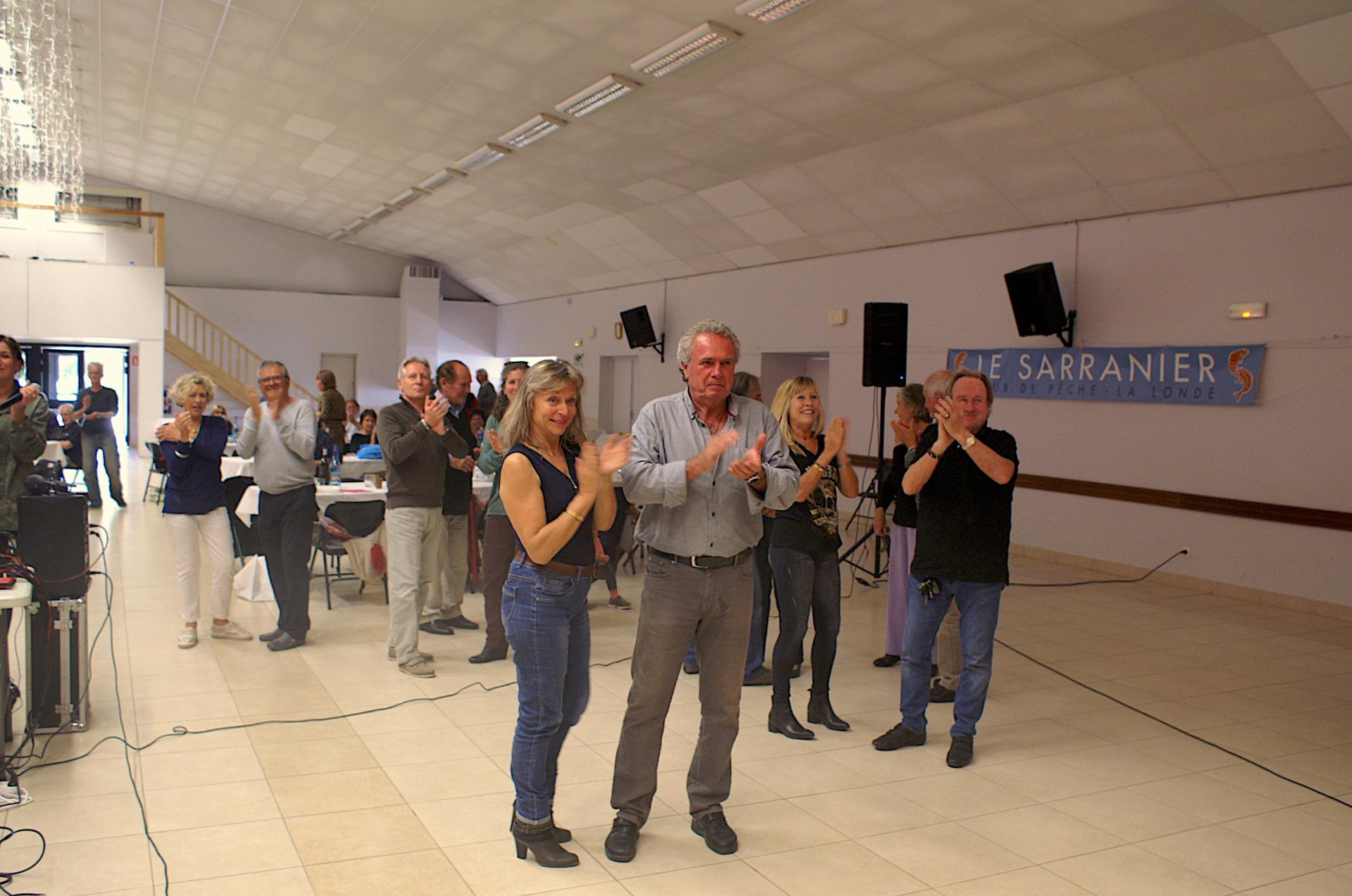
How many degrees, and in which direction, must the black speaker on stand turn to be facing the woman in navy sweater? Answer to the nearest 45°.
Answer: approximately 45° to its right

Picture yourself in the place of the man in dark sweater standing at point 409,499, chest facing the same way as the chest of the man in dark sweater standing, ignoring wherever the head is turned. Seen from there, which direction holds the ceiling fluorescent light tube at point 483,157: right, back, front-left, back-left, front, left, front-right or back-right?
back-left

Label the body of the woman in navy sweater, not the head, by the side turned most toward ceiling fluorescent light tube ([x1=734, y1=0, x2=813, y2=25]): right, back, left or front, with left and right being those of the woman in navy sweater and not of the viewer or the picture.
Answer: left

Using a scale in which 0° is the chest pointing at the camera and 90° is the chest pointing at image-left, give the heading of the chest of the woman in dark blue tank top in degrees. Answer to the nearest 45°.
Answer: approximately 315°

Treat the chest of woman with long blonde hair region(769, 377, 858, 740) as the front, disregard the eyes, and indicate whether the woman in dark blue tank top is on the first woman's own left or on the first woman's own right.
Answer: on the first woman's own right

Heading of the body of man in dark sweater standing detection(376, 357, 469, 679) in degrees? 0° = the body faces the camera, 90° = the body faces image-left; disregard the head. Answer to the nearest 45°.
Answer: approximately 315°

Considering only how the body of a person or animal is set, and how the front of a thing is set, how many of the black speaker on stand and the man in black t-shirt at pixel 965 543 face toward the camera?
2

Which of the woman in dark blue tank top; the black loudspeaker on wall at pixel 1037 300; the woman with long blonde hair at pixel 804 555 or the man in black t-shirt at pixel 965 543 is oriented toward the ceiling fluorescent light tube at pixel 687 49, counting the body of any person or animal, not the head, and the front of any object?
the black loudspeaker on wall
